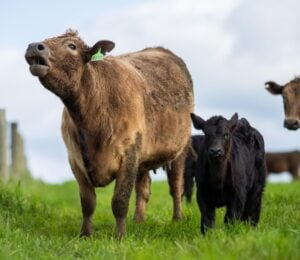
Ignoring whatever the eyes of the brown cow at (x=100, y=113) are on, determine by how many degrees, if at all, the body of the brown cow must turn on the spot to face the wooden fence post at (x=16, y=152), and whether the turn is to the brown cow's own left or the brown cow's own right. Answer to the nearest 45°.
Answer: approximately 135° to the brown cow's own right

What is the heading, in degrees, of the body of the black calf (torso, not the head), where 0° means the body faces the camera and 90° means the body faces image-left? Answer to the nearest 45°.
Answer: approximately 45°

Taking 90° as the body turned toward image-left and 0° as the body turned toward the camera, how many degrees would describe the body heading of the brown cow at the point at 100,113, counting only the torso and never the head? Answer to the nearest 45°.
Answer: approximately 45°

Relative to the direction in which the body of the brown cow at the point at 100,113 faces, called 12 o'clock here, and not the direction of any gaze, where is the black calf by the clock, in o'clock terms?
The black calf is roughly at 8 o'clock from the brown cow.
